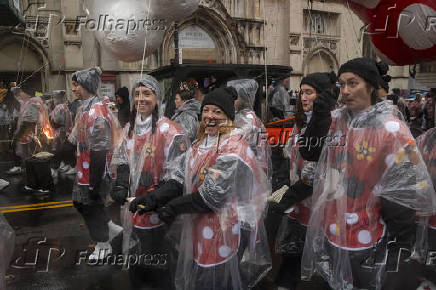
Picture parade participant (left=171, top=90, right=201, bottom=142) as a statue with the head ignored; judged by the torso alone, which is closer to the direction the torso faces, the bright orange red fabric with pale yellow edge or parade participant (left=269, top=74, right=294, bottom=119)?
the bright orange red fabric with pale yellow edge

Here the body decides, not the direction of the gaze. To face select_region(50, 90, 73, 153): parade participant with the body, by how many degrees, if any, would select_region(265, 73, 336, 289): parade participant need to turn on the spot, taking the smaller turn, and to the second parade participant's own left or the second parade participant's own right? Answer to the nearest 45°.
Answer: approximately 90° to the second parade participant's own right

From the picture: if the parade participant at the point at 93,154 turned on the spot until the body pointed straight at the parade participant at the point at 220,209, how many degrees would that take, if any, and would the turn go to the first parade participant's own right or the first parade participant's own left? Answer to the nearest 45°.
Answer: approximately 90° to the first parade participant's own left
